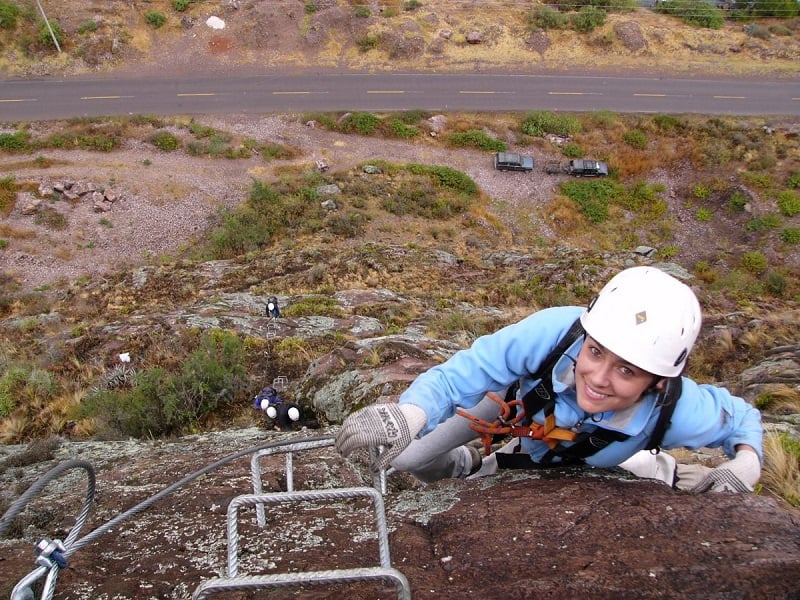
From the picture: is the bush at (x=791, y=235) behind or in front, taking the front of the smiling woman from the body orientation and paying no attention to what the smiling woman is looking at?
behind

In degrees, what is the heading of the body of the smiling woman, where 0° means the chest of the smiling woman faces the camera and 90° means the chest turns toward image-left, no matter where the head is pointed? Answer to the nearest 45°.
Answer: approximately 0°

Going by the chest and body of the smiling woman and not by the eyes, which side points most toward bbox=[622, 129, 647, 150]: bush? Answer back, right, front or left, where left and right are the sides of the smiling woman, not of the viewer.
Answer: back

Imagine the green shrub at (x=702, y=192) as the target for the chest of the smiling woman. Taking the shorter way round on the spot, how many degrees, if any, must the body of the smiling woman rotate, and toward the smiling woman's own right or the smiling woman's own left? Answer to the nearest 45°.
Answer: approximately 180°

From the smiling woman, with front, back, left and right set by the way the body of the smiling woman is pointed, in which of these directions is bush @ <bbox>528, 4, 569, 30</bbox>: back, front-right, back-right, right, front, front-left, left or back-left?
back

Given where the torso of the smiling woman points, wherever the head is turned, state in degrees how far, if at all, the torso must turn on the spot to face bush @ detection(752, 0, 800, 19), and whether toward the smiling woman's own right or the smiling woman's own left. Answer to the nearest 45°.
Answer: approximately 180°

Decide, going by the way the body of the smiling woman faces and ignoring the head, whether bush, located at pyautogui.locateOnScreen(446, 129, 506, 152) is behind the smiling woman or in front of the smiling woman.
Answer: behind
